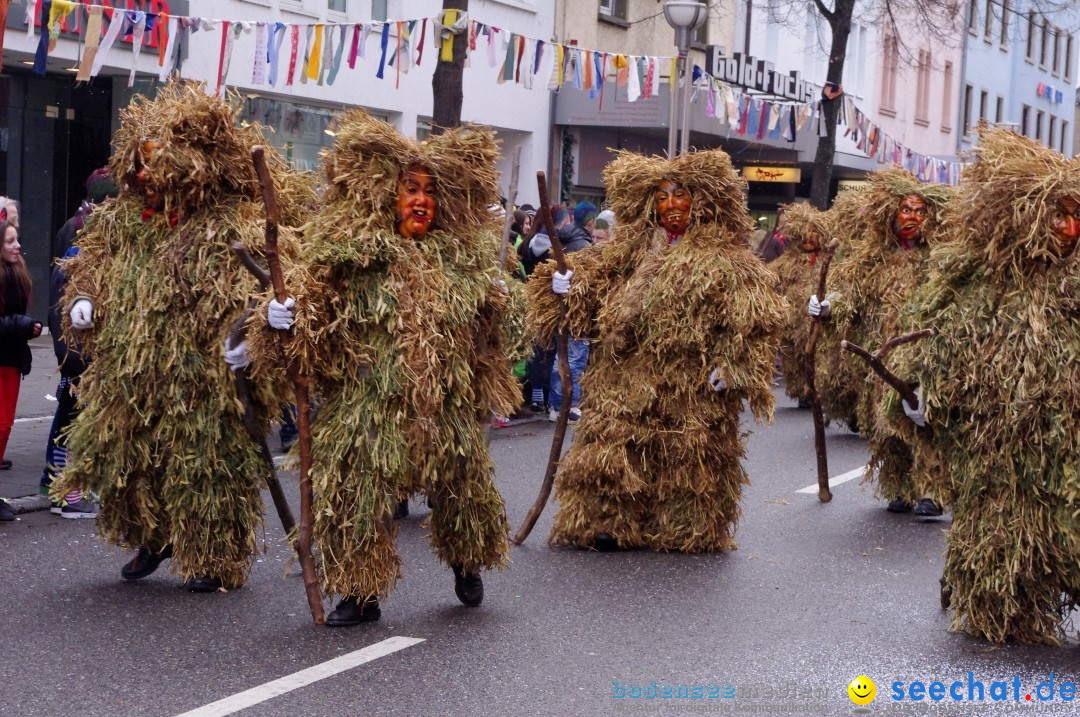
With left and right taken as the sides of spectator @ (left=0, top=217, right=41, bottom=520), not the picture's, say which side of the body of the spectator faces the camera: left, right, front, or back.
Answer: right

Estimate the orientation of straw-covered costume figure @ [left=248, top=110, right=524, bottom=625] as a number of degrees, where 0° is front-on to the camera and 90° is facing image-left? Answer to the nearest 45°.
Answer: approximately 0°

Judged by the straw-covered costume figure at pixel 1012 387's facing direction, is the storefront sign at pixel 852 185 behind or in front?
behind

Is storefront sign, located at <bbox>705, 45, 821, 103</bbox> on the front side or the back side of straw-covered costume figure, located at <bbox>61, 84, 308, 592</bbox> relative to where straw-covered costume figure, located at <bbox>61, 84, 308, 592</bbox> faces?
on the back side

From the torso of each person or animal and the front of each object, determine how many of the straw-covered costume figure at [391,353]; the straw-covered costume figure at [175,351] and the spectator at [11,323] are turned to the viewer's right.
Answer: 1

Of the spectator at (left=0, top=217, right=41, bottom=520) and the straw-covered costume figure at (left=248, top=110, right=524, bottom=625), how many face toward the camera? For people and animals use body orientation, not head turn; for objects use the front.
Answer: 1

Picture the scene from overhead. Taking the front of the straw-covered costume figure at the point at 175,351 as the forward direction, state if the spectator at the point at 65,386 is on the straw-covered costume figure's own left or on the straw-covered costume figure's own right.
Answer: on the straw-covered costume figure's own right

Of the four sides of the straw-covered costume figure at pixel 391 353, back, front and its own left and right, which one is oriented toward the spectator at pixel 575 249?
back
